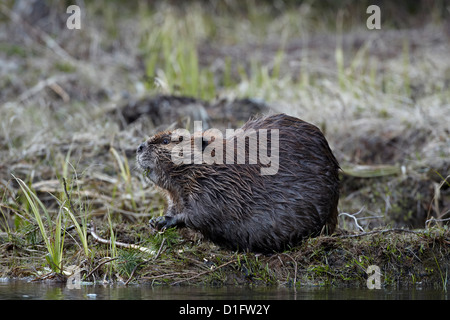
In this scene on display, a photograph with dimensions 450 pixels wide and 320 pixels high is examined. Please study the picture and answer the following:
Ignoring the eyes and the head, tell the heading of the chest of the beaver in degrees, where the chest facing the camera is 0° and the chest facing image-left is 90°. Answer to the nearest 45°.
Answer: approximately 90°
